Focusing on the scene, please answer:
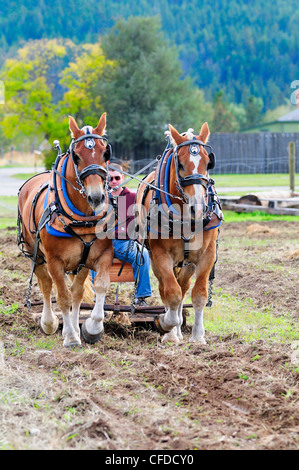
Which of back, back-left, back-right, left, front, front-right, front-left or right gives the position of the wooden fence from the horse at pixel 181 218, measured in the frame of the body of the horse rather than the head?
back

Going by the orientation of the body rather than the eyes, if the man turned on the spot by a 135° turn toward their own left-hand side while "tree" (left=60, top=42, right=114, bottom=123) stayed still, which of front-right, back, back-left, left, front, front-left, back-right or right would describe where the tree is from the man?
front-left

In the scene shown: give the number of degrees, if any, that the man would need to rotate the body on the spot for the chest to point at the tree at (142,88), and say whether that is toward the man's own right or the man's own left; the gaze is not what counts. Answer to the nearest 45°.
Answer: approximately 180°

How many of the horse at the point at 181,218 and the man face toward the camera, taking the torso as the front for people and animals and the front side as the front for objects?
2

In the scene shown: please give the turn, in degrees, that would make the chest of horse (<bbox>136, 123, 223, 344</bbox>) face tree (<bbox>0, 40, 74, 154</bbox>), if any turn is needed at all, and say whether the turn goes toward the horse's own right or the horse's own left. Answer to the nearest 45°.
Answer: approximately 180°

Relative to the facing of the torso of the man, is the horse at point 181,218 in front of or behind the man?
in front

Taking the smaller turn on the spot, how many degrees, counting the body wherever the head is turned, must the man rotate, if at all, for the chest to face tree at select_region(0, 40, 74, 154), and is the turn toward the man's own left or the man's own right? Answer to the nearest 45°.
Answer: approximately 180°

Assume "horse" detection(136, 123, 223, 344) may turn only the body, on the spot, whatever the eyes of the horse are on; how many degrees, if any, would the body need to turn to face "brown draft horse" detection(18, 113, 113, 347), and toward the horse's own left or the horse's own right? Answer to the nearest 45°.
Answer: approximately 90° to the horse's own right

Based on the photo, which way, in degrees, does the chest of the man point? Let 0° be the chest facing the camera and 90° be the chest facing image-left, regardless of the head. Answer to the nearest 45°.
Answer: approximately 0°

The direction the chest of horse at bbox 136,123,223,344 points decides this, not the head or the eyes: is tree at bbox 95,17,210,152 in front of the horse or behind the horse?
behind
